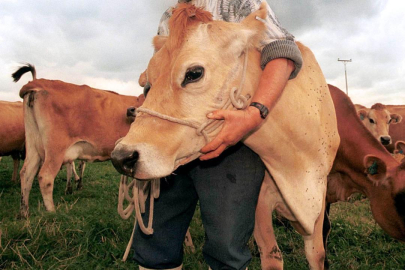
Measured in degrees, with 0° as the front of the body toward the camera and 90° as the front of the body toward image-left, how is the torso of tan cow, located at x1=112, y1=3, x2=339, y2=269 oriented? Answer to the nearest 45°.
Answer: approximately 45°

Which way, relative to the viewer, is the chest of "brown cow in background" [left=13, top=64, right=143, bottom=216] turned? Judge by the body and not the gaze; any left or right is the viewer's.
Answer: facing away from the viewer and to the right of the viewer

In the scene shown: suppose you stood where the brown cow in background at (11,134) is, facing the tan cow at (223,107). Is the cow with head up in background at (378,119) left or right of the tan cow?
left

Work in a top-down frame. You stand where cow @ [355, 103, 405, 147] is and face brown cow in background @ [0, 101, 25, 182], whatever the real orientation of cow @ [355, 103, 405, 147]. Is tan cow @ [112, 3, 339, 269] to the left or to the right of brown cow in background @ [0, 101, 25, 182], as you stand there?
left

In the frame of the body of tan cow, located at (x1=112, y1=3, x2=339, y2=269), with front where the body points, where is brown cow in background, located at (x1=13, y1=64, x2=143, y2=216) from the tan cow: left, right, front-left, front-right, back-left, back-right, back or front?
right

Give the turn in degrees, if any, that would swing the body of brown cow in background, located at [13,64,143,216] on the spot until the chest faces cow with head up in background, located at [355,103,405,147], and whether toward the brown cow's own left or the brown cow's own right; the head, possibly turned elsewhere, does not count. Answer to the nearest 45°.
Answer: approximately 45° to the brown cow's own right
